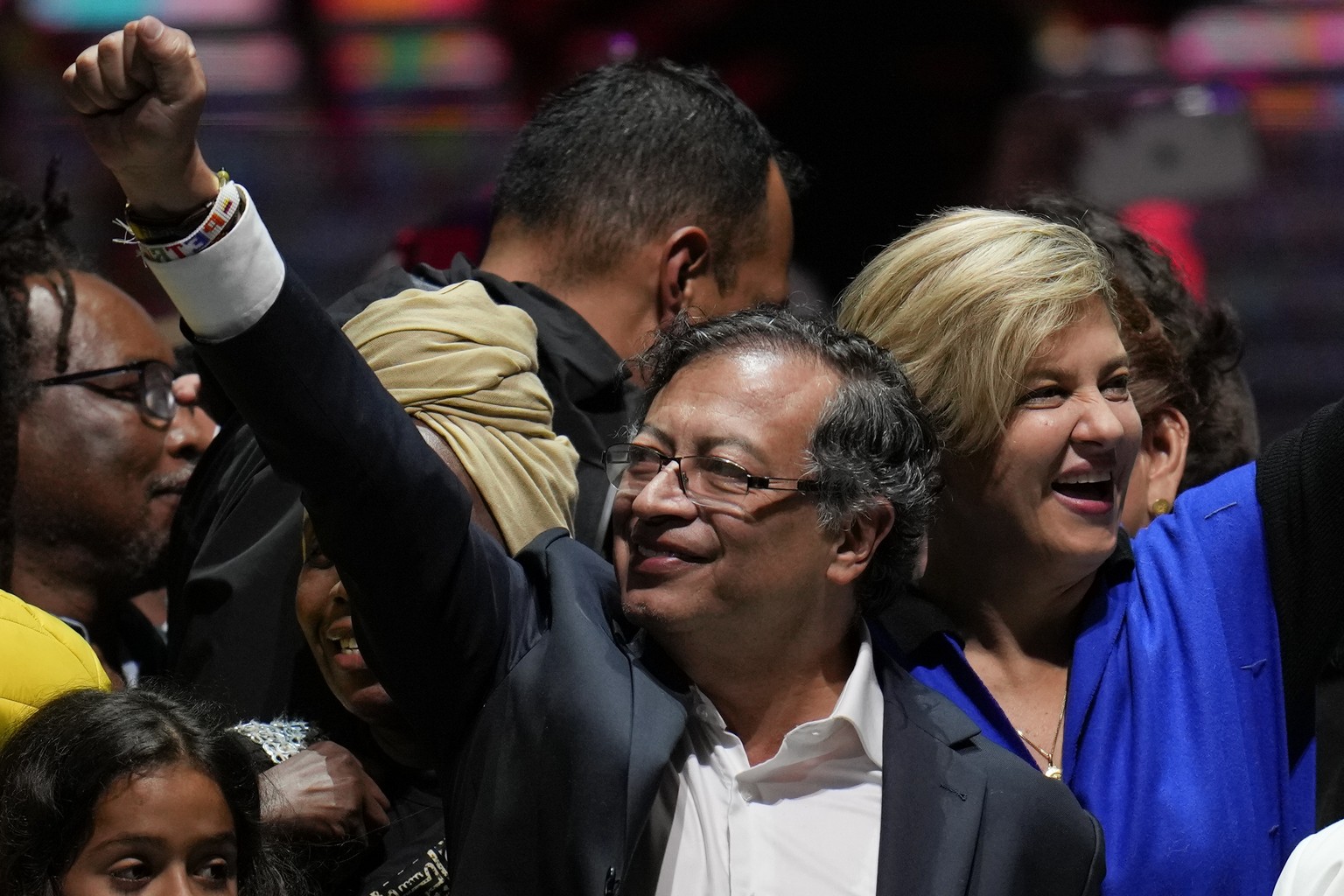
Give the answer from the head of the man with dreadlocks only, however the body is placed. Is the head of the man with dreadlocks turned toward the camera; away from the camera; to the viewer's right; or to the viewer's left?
to the viewer's right
